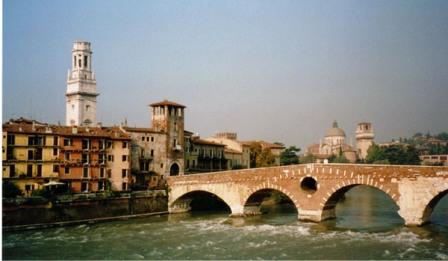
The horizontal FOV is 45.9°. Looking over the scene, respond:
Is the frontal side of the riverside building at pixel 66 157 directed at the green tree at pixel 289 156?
no

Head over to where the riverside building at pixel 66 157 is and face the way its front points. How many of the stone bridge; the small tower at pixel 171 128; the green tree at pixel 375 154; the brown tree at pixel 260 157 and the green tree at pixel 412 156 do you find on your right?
0

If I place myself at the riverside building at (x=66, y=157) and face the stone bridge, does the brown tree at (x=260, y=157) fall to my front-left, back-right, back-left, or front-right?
front-left

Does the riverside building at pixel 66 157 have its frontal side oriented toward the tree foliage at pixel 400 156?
no

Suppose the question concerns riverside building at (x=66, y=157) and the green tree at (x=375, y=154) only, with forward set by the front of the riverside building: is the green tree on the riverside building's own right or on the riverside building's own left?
on the riverside building's own left

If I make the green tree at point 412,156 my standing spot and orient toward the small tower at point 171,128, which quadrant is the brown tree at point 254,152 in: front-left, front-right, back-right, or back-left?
front-right

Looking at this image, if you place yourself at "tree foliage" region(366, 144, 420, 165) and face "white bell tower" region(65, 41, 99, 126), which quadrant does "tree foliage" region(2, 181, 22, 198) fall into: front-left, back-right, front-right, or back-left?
front-left

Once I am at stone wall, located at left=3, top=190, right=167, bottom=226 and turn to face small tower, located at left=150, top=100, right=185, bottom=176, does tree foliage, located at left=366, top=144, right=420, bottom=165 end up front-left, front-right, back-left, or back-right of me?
front-right

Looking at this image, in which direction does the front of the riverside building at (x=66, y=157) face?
toward the camera

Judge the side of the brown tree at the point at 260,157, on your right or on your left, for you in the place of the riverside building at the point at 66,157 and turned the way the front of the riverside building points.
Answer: on your left

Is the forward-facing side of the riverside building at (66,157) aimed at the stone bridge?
no

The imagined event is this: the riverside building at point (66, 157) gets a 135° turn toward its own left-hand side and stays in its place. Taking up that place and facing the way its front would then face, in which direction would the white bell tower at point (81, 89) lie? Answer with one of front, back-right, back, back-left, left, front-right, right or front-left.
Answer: front-left

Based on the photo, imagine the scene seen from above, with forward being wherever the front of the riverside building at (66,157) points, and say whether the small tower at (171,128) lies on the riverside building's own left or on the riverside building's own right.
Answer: on the riverside building's own left

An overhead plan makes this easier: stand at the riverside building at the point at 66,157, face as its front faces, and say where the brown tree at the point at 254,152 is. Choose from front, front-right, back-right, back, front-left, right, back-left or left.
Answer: back-left
